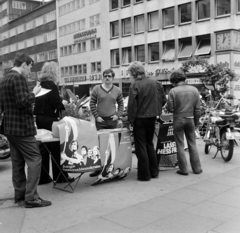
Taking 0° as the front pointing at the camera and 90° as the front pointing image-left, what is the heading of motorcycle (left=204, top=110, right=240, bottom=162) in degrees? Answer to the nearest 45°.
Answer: approximately 135°

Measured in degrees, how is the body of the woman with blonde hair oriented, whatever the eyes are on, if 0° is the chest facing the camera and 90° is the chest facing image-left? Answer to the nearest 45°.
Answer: approximately 225°

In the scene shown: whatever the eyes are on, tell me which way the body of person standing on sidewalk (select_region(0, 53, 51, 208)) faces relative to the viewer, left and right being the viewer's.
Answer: facing to the right of the viewer

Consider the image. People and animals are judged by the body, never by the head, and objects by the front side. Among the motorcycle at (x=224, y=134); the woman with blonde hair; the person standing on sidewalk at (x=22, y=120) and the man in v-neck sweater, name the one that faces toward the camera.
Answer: the man in v-neck sweater

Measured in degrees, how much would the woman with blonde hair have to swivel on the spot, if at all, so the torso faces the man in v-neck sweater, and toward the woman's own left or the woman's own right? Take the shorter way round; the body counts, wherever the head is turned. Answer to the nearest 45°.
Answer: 0° — they already face them

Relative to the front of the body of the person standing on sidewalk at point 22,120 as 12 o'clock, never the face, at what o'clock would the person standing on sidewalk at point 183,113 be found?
the person standing on sidewalk at point 183,113 is roughly at 1 o'clock from the person standing on sidewalk at point 22,120.

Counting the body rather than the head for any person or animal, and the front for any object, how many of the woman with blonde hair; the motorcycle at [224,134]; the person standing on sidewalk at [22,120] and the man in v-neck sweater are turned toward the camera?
1

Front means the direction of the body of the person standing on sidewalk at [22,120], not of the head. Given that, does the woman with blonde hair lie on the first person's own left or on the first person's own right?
on the first person's own left

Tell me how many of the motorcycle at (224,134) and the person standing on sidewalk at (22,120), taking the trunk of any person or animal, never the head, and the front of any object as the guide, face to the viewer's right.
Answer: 1

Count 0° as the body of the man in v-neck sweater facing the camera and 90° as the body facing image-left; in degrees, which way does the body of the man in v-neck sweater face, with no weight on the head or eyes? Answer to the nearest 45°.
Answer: approximately 0°

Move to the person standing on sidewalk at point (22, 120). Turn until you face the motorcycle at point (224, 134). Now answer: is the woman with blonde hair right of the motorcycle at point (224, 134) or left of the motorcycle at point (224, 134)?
left

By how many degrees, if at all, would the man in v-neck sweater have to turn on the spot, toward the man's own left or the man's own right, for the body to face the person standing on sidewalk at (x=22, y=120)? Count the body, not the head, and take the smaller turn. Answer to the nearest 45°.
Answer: approximately 45° to the man's own right

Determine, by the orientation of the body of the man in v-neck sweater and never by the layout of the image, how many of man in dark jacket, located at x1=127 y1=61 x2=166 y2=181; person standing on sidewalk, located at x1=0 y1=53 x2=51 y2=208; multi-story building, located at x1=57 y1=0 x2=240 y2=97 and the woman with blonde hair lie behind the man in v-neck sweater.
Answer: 1
